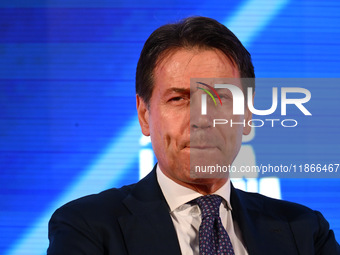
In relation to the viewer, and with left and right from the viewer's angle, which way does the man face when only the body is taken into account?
facing the viewer
